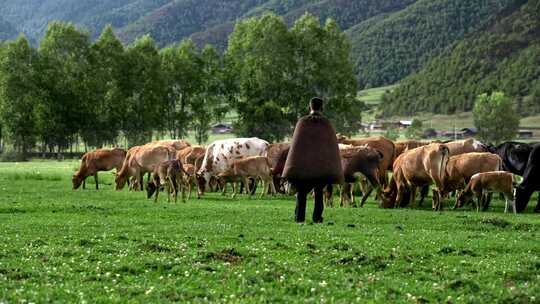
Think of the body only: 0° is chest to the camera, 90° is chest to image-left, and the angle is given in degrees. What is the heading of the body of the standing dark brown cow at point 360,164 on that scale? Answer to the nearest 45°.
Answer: approximately 90°

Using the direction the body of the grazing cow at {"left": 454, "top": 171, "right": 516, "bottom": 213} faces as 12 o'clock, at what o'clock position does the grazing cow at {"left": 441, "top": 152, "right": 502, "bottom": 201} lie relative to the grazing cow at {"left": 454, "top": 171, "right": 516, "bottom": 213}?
the grazing cow at {"left": 441, "top": 152, "right": 502, "bottom": 201} is roughly at 2 o'clock from the grazing cow at {"left": 454, "top": 171, "right": 516, "bottom": 213}.

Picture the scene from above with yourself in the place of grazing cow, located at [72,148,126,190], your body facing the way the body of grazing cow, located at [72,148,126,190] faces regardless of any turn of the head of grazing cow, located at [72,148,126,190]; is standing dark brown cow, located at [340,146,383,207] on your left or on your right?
on your left

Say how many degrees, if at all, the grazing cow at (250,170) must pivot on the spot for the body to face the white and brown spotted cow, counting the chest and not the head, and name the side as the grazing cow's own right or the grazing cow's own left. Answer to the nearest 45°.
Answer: approximately 90° to the grazing cow's own right

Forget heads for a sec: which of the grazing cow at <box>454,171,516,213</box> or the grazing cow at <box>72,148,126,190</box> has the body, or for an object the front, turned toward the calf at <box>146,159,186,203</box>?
the grazing cow at <box>454,171,516,213</box>

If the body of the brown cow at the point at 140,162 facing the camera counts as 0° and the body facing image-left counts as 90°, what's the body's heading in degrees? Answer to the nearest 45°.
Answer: approximately 90°

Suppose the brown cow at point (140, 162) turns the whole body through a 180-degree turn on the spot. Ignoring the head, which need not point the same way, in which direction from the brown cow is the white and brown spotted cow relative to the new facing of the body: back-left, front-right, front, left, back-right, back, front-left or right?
front

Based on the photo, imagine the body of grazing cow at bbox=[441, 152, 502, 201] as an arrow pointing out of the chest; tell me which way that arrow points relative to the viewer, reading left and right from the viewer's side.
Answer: facing to the left of the viewer

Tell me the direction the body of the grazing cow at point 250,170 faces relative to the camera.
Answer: to the viewer's left

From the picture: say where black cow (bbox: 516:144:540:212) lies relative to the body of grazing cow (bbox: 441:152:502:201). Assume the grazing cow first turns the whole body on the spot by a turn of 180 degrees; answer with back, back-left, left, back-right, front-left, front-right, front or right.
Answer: front

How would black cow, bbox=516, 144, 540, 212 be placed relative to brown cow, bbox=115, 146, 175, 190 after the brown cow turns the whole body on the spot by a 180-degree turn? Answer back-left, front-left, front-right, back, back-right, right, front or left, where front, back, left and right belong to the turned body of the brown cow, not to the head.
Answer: front-right

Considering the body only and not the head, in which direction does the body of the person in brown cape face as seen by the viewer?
away from the camera
